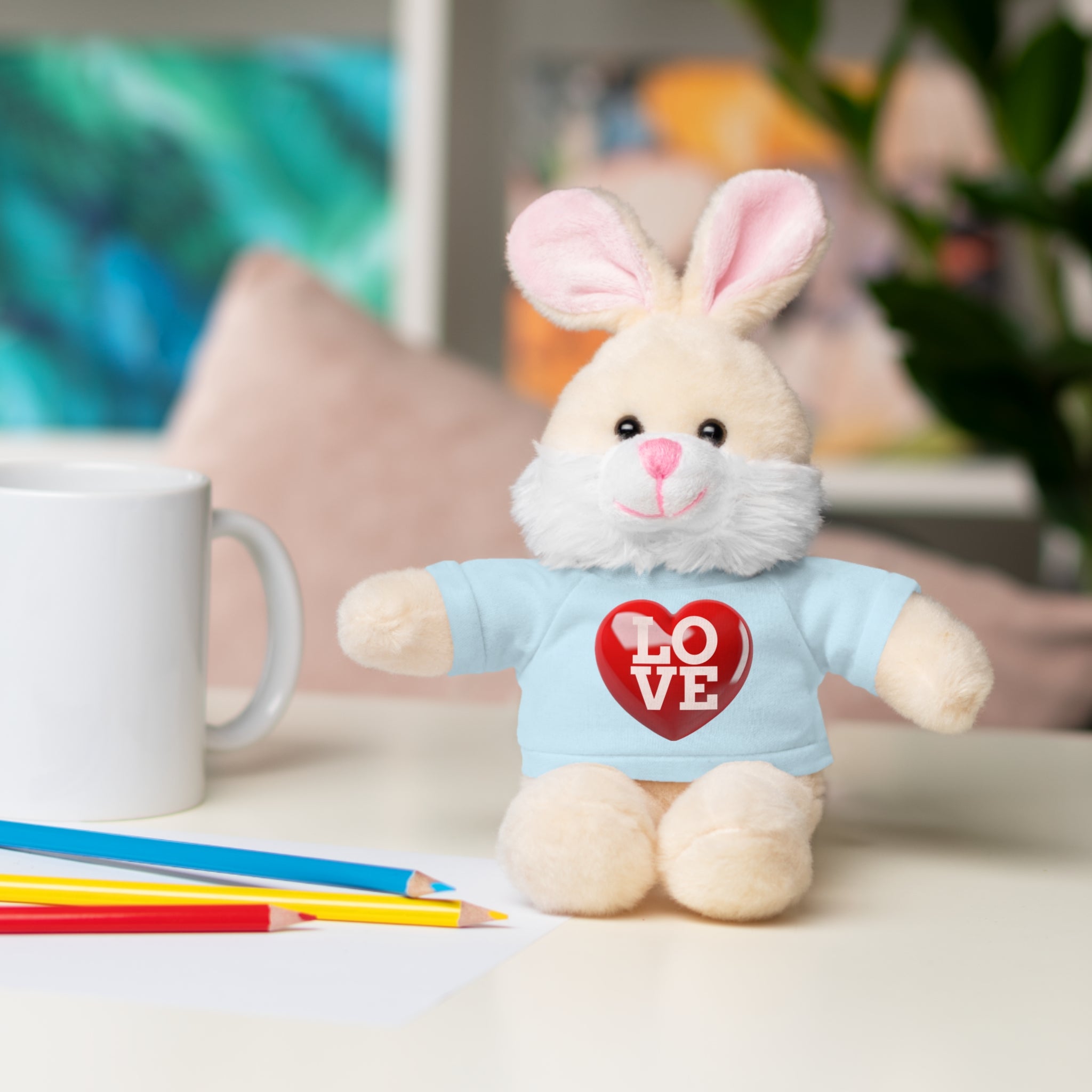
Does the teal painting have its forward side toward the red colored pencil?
yes

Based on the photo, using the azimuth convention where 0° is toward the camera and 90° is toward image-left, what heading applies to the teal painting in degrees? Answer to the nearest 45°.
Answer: approximately 0°

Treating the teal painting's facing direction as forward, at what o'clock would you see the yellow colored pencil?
The yellow colored pencil is roughly at 12 o'clock from the teal painting.

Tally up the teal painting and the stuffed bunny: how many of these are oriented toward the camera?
2

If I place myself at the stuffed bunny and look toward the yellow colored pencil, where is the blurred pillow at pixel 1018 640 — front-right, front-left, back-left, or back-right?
back-right

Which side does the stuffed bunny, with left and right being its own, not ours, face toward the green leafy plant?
back

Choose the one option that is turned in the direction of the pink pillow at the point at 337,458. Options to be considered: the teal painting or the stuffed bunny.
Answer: the teal painting

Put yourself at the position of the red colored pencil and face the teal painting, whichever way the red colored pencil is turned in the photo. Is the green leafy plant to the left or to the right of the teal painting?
right
